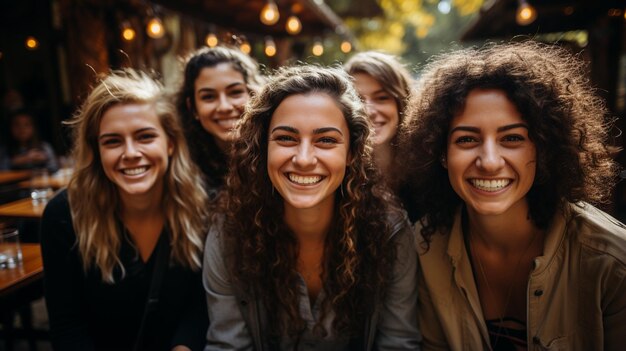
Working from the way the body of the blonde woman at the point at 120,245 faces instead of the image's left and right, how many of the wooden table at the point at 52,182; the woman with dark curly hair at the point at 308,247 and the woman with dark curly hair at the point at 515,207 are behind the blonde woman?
1

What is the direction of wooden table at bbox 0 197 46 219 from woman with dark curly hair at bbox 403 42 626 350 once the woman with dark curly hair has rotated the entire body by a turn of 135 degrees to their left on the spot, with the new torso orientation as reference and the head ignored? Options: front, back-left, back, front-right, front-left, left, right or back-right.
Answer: back-left

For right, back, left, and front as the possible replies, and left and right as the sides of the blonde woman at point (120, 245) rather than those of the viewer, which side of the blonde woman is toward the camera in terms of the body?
front

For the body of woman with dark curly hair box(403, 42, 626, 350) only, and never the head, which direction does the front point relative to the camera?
toward the camera

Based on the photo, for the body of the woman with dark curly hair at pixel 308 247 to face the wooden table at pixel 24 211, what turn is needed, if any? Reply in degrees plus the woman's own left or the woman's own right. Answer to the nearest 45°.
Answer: approximately 135° to the woman's own right

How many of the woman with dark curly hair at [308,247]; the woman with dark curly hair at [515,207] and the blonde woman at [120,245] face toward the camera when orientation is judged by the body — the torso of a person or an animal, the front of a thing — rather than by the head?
3

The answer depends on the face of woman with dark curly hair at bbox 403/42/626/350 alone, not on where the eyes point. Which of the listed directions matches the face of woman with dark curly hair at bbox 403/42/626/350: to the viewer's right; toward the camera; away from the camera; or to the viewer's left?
toward the camera

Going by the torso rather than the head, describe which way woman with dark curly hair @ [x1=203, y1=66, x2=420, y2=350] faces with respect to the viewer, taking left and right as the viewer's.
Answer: facing the viewer

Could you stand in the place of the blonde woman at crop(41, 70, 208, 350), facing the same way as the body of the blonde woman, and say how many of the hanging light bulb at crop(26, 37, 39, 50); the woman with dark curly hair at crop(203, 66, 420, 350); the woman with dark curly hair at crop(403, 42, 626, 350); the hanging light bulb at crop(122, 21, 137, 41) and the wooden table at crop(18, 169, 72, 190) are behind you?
3

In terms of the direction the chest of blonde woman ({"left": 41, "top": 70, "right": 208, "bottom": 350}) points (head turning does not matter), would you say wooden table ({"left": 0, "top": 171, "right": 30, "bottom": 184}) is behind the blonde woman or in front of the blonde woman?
behind

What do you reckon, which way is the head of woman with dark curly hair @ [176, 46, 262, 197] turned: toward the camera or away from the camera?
toward the camera

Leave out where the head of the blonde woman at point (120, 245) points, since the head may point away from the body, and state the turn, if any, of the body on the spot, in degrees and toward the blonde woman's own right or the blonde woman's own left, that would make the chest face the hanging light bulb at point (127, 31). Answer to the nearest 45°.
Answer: approximately 180°

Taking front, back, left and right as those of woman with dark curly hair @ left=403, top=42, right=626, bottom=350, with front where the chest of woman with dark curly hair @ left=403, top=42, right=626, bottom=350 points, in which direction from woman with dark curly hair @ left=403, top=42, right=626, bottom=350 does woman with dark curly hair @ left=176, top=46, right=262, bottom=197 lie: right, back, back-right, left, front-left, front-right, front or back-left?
right

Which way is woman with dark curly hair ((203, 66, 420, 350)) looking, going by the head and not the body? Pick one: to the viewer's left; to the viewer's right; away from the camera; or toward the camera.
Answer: toward the camera

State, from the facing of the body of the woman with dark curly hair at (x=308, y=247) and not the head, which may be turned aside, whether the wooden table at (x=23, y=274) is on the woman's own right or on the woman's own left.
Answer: on the woman's own right
